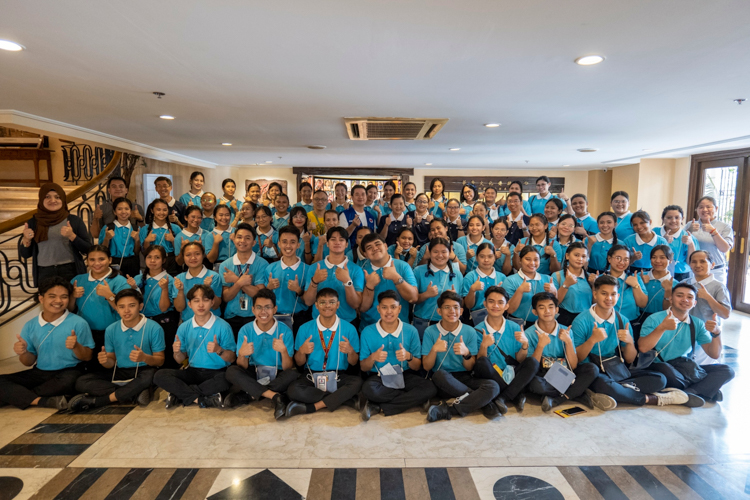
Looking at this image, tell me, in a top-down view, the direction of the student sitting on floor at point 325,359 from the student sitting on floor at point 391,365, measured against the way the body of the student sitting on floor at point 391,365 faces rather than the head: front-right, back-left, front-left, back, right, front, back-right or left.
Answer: right

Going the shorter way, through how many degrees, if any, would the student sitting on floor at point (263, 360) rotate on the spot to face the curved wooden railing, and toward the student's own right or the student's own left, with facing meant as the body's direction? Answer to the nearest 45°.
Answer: approximately 135° to the student's own right

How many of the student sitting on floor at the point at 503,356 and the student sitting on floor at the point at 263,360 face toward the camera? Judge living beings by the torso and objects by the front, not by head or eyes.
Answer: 2

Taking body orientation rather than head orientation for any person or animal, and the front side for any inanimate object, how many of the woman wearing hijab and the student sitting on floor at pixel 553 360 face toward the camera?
2

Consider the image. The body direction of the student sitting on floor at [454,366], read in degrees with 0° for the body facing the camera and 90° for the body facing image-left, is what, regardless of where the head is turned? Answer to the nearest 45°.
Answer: approximately 0°

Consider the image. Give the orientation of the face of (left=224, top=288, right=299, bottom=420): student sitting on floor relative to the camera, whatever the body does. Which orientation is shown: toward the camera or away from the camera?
toward the camera

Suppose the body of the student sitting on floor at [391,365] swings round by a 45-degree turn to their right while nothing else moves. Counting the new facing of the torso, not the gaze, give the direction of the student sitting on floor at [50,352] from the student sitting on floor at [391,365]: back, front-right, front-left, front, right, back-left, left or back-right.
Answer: front-right

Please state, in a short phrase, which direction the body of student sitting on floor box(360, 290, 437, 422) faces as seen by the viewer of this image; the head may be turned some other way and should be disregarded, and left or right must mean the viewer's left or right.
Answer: facing the viewer

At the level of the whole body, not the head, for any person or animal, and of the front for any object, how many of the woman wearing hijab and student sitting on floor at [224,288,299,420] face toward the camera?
2

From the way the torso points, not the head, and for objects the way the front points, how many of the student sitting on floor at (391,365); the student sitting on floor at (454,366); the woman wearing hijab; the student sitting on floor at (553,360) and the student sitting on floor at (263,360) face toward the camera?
5

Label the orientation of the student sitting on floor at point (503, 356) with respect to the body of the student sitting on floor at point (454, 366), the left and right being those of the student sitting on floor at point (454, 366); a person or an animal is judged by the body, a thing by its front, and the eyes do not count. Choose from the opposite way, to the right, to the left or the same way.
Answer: the same way

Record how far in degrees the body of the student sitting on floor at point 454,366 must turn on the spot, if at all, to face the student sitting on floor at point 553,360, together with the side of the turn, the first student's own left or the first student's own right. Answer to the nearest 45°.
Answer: approximately 90° to the first student's own left

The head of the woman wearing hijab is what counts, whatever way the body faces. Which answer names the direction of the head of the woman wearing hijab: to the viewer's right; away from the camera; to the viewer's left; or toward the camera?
toward the camera

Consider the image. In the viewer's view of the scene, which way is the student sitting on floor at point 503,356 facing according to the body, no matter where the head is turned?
toward the camera

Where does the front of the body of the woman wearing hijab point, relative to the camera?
toward the camera

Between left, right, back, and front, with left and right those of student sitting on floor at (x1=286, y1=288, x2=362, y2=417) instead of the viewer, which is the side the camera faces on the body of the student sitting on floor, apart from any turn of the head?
front

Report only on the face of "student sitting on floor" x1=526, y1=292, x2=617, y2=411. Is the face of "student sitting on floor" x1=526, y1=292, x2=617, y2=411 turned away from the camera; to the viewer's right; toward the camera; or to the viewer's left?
toward the camera

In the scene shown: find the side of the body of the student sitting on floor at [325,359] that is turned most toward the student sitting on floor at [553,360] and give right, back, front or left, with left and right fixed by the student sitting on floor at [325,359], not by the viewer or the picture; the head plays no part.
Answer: left
